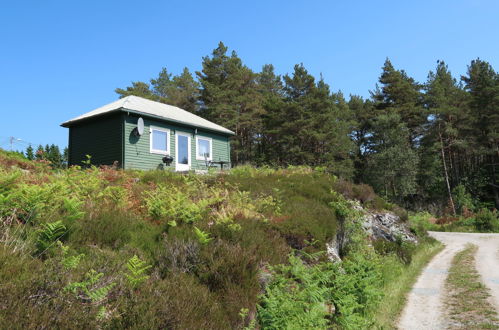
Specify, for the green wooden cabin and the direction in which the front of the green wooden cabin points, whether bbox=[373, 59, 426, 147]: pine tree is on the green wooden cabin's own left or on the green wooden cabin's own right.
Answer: on the green wooden cabin's own left

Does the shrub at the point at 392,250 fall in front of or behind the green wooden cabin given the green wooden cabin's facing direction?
in front

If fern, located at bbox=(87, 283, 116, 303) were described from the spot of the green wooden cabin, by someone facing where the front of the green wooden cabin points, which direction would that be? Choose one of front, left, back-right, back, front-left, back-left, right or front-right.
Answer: front-right

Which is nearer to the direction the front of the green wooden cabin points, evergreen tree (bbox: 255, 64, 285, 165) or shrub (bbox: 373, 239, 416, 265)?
the shrub

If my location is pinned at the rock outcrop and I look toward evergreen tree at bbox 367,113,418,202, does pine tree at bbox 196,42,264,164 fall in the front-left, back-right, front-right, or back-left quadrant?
front-left

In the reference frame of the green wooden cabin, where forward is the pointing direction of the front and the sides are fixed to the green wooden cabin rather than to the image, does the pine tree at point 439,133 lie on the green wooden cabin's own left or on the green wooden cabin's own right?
on the green wooden cabin's own left

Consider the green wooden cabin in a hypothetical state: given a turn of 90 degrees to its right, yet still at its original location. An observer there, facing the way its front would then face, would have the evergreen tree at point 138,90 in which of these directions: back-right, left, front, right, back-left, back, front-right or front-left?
back-right

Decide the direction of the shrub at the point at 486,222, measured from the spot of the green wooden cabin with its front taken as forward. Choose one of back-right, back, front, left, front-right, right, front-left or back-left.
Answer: front-left

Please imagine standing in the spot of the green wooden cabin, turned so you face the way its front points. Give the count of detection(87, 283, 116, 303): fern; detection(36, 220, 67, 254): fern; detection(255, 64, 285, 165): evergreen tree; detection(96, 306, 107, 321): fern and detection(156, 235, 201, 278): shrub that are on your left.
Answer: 1

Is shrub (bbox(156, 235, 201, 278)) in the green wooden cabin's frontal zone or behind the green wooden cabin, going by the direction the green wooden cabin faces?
frontal zone

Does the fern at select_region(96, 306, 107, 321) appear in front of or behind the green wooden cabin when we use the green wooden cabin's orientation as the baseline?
in front

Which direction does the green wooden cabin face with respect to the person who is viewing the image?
facing the viewer and to the right of the viewer

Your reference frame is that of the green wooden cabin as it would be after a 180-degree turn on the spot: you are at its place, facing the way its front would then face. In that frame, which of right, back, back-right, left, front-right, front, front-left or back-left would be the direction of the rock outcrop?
back

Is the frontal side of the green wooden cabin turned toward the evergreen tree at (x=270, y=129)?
no

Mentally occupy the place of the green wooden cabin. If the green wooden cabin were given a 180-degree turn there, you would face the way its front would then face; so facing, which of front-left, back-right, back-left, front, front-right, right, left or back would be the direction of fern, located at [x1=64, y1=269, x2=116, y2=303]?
back-left
